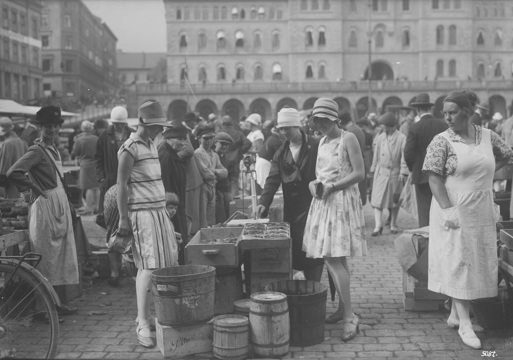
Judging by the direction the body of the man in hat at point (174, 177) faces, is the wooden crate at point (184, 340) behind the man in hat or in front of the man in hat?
in front

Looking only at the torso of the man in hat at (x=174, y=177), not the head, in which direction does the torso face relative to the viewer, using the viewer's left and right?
facing the viewer and to the right of the viewer

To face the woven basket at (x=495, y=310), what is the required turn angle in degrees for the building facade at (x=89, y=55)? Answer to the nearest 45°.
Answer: approximately 45° to its right

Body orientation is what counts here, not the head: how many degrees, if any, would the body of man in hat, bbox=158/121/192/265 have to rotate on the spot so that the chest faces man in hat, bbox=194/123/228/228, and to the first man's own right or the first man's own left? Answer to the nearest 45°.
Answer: approximately 135° to the first man's own left

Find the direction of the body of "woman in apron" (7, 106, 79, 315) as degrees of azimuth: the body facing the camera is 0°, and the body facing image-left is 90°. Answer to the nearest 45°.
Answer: approximately 315°

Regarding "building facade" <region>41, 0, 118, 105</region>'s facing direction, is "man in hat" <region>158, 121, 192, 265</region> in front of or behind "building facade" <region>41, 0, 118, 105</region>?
in front

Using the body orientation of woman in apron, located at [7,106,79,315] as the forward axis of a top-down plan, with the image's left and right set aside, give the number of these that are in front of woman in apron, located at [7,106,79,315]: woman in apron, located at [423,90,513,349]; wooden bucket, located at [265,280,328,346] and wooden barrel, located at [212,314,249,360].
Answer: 3

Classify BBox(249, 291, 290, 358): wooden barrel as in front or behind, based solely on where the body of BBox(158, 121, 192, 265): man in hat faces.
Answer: in front

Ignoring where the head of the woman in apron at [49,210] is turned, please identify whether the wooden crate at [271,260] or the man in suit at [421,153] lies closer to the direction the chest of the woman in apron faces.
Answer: the wooden crate

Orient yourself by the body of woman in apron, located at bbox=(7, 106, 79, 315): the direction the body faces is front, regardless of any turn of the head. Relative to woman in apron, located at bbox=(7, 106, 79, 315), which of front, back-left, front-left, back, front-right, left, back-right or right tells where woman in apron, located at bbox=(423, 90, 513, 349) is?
front
